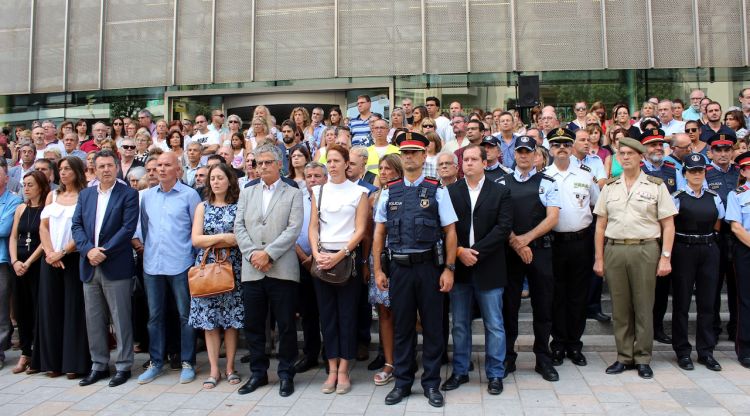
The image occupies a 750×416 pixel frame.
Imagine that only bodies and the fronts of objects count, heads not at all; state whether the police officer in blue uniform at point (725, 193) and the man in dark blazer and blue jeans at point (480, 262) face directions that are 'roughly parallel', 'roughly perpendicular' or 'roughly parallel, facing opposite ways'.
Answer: roughly parallel

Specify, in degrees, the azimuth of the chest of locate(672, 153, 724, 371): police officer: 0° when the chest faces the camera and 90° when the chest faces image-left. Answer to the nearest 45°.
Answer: approximately 0°

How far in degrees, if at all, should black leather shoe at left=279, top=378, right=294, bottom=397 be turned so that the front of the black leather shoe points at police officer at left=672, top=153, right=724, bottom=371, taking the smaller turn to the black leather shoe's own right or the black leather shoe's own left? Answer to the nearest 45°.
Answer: approximately 90° to the black leather shoe's own left

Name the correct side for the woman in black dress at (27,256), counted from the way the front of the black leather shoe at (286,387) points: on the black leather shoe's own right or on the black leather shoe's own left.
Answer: on the black leather shoe's own right

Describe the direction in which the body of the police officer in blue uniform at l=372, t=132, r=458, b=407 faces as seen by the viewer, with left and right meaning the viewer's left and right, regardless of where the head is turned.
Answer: facing the viewer

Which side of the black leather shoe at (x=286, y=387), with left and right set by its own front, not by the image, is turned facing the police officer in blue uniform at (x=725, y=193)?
left

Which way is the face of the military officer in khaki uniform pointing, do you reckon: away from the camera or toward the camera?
toward the camera

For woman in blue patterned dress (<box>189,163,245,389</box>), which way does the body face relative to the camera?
toward the camera

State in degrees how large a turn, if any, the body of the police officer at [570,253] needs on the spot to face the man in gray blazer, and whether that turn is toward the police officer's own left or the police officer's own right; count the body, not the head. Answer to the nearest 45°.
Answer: approximately 45° to the police officer's own right

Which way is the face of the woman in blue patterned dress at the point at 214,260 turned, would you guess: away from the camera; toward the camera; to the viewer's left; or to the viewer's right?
toward the camera

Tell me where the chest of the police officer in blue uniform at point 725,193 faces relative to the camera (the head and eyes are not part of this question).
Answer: toward the camera
